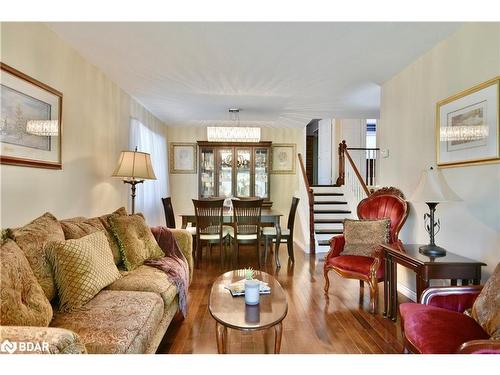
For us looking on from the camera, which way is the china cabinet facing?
facing the viewer

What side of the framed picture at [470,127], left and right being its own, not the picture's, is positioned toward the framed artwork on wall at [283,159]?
right

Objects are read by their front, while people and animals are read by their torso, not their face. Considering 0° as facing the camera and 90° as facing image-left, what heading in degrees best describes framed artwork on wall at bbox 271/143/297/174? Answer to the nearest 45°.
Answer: approximately 0°

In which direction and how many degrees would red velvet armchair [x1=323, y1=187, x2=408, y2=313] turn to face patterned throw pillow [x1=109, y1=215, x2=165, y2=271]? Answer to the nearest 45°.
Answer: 0° — it already faces it

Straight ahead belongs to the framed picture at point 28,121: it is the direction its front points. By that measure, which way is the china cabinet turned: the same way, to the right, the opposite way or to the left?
to the right

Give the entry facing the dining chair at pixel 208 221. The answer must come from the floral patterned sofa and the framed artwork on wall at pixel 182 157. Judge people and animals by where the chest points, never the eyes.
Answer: the framed artwork on wall

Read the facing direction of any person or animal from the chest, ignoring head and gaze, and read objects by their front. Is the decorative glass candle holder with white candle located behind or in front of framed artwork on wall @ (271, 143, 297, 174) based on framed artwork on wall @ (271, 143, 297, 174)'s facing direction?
in front

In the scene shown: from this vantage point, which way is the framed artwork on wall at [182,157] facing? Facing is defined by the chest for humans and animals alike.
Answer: toward the camera

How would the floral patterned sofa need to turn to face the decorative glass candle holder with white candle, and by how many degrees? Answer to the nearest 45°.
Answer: approximately 45° to its left

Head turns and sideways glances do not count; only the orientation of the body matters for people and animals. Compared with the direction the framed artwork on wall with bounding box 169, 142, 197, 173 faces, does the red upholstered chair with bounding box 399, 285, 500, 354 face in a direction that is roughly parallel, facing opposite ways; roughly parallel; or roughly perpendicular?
roughly perpendicular

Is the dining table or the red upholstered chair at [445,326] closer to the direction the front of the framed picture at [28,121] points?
the red upholstered chair

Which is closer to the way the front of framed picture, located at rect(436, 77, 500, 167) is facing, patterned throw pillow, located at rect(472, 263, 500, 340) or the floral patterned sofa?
the floral patterned sofa

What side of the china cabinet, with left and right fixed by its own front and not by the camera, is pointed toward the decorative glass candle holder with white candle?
front
